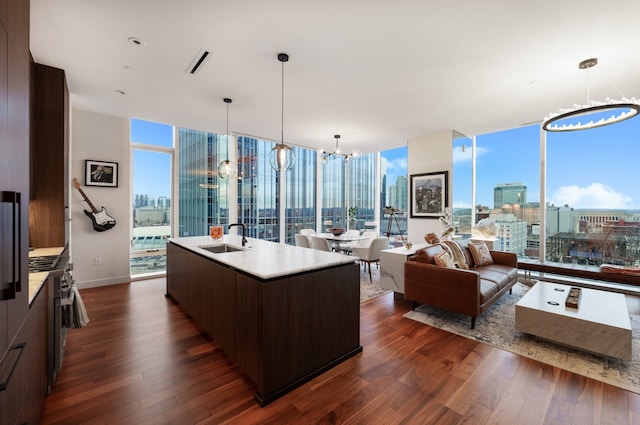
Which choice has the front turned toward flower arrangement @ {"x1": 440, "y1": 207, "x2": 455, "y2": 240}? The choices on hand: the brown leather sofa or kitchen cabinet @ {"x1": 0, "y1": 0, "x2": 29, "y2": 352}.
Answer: the kitchen cabinet

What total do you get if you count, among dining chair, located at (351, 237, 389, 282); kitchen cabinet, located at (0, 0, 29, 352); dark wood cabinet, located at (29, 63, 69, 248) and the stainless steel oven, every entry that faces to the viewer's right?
3

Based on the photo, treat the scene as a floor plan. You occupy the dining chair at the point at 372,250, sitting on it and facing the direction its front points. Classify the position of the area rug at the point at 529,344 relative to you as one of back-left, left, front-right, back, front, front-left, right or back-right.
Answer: back

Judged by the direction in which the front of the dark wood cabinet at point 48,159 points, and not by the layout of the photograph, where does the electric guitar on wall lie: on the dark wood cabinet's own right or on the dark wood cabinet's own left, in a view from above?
on the dark wood cabinet's own left

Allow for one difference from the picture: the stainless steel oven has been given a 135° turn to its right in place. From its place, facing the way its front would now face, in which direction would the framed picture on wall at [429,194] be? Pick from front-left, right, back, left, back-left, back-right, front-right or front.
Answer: back-left

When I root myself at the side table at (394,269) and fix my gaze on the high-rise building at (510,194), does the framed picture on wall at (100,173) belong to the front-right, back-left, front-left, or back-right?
back-left

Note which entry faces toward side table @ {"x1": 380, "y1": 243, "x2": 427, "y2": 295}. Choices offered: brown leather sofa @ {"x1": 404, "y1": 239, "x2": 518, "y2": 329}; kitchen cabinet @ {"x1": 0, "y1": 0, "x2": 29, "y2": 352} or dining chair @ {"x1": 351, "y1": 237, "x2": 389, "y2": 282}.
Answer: the kitchen cabinet

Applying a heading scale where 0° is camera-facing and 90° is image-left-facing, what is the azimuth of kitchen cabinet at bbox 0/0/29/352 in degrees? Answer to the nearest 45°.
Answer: approximately 270°

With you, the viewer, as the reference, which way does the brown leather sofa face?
facing the viewer and to the right of the viewer

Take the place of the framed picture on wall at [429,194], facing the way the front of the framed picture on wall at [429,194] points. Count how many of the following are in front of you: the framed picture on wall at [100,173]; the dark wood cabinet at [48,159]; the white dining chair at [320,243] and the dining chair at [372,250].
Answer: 4

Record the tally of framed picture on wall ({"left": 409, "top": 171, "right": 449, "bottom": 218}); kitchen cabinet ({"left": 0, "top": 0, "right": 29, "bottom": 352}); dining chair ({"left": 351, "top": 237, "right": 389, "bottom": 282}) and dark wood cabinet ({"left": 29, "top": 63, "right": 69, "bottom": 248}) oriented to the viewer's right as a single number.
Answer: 2

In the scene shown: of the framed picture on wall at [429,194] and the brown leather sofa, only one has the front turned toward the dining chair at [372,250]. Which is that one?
the framed picture on wall
